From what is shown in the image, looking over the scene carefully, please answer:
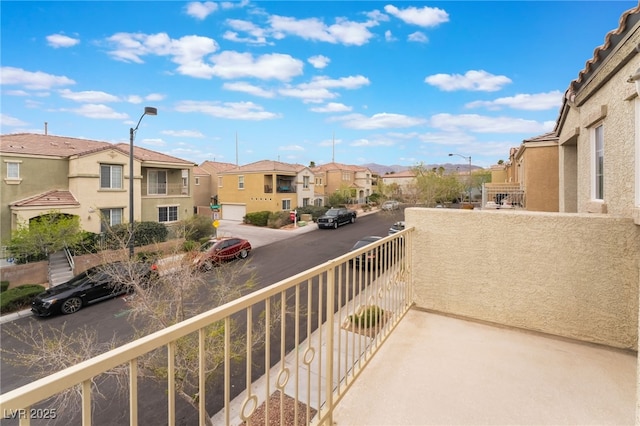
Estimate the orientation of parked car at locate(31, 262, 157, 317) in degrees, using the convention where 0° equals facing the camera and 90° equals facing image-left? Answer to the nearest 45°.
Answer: approximately 45°

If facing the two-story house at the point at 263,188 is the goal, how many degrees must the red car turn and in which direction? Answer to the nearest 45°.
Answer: approximately 135° to its right

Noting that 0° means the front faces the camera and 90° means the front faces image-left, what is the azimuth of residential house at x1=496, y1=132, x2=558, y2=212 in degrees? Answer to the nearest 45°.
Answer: approximately 90°

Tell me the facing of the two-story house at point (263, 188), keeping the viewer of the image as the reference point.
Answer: facing the viewer and to the right of the viewer

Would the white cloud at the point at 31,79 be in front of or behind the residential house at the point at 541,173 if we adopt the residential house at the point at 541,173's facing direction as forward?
in front

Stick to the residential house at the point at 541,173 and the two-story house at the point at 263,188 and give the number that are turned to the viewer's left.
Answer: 1
